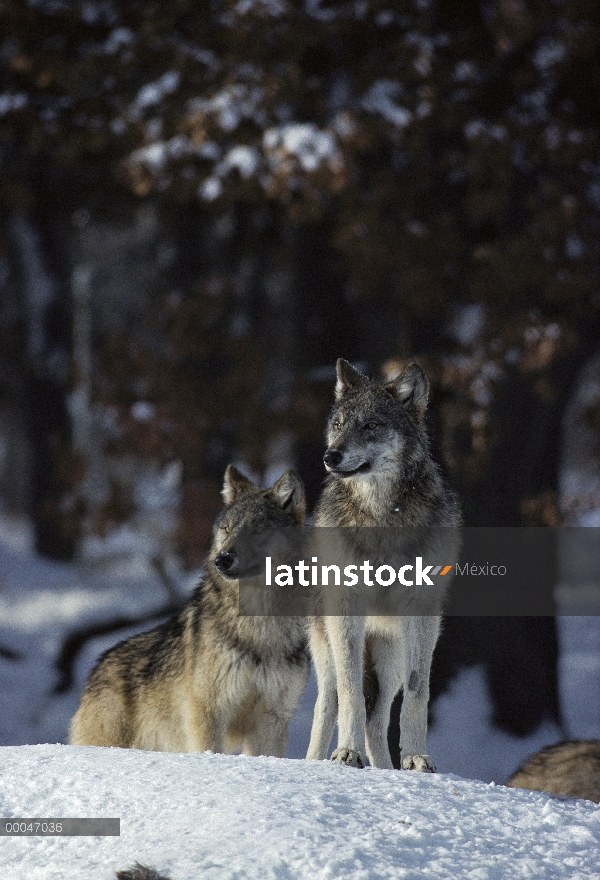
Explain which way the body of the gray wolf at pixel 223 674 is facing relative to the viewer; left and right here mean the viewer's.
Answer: facing the viewer and to the right of the viewer

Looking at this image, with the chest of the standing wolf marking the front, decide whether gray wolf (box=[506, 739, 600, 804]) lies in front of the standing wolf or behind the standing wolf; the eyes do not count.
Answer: behind

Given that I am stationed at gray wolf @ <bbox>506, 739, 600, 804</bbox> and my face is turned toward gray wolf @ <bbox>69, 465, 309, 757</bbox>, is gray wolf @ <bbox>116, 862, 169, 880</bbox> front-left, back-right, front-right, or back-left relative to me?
front-left

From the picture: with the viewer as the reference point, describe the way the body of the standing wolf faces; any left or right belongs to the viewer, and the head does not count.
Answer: facing the viewer

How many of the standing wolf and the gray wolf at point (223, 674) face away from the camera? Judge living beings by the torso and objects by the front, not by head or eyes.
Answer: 0

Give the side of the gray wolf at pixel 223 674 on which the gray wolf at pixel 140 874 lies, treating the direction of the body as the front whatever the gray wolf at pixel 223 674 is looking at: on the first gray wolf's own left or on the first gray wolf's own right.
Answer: on the first gray wolf's own right

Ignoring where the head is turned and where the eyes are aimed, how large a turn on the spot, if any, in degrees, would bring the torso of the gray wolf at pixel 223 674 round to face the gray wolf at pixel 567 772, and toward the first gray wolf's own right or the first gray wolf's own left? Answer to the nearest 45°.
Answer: approximately 45° to the first gray wolf's own left

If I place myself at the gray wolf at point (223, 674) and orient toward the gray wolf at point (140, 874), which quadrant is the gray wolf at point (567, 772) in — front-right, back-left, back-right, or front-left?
back-left
